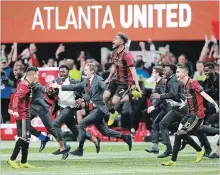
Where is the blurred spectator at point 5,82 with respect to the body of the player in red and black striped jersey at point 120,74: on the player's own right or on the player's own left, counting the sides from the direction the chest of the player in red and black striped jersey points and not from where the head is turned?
on the player's own right

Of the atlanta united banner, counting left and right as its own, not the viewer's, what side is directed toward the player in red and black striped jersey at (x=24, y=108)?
front

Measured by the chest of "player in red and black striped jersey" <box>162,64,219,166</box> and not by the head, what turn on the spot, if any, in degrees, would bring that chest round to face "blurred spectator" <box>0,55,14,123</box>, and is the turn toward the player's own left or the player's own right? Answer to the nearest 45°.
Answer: approximately 45° to the player's own right

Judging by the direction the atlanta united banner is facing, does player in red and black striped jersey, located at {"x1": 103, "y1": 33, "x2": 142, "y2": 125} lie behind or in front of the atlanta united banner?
in front

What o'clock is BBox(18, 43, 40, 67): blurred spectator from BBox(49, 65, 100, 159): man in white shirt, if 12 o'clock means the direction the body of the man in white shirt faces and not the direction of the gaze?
The blurred spectator is roughly at 4 o'clock from the man in white shirt.

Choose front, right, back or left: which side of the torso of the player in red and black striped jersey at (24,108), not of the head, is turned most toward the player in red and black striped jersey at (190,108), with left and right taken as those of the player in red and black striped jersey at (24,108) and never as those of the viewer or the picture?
front
